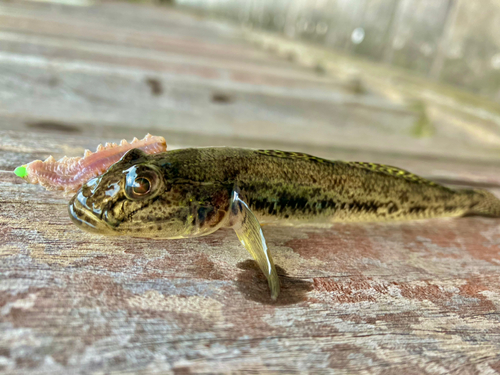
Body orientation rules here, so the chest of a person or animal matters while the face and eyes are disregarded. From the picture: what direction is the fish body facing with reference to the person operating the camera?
facing to the left of the viewer
